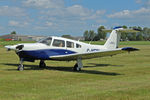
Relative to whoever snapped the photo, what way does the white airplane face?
facing the viewer and to the left of the viewer
